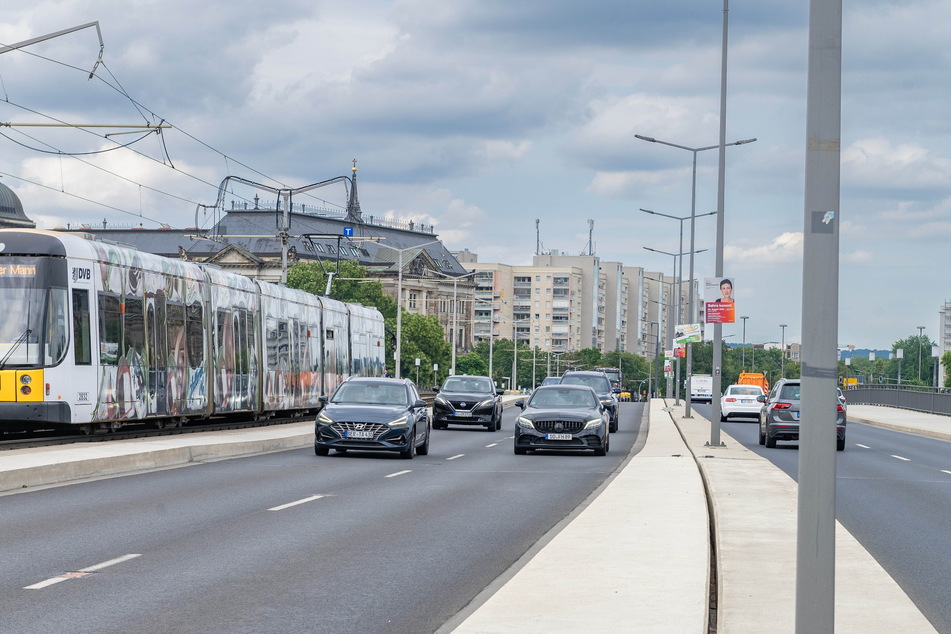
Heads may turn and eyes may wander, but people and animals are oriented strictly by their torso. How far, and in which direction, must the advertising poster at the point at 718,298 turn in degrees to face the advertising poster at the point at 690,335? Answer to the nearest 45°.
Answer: approximately 180°

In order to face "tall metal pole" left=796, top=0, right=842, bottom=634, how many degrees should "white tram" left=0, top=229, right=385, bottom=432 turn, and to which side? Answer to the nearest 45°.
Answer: approximately 45° to its left

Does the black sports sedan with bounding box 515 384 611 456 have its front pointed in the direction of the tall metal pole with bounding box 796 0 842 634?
yes

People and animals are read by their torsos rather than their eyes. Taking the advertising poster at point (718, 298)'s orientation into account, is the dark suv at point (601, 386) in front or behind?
behind

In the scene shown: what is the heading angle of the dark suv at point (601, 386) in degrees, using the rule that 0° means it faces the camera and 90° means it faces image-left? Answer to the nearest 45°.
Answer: approximately 0°

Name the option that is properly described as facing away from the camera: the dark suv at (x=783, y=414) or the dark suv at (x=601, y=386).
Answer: the dark suv at (x=783, y=414)

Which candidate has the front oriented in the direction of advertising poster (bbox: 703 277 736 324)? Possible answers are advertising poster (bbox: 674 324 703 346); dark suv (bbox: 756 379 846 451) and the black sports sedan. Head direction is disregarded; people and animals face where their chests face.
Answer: advertising poster (bbox: 674 324 703 346)

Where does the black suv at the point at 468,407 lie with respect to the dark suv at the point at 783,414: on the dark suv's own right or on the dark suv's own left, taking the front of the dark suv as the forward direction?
on the dark suv's own left

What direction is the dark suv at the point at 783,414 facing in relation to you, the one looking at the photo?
facing away from the viewer
